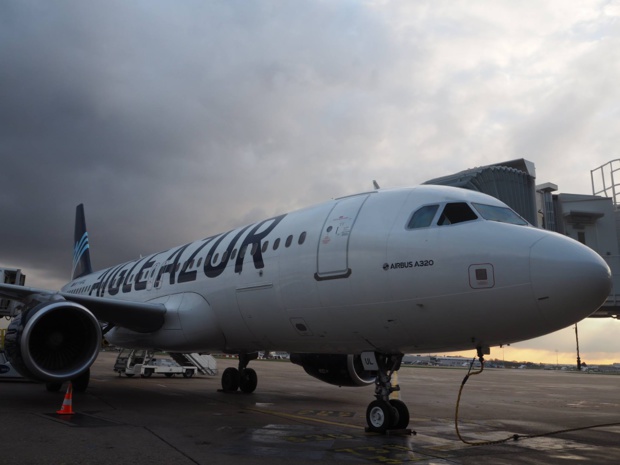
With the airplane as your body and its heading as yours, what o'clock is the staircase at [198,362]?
The staircase is roughly at 7 o'clock from the airplane.

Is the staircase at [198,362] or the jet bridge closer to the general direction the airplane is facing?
the jet bridge

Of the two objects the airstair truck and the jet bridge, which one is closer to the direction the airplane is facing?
the jet bridge

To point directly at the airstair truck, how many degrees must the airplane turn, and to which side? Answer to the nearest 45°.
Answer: approximately 180°

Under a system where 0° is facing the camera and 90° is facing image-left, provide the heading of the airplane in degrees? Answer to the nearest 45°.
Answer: approximately 315°
